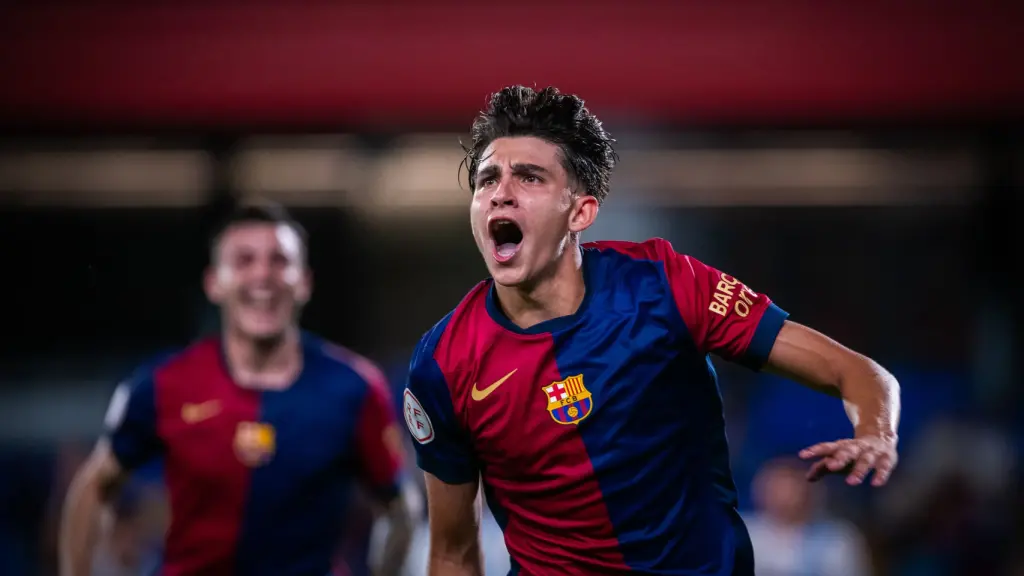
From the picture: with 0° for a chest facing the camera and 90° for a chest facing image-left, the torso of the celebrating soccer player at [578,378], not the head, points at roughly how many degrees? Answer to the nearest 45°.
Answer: approximately 45°

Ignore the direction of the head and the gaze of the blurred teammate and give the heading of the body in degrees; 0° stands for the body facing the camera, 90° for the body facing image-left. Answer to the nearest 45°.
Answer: approximately 0°

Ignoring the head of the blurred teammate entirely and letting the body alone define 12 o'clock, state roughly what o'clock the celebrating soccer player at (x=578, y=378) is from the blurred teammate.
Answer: The celebrating soccer player is roughly at 11 o'clock from the blurred teammate.
